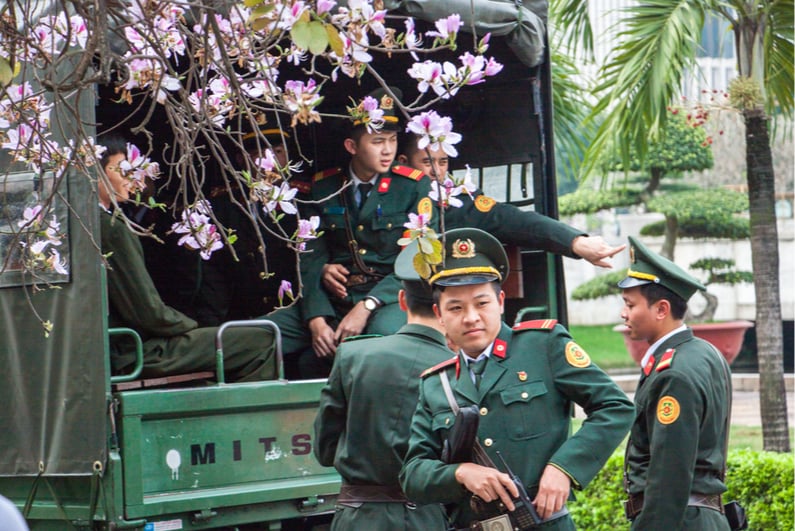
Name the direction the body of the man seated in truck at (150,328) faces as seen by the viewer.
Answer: to the viewer's right

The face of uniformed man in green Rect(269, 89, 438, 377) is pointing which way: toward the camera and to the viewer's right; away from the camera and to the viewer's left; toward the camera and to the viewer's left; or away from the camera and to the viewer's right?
toward the camera and to the viewer's right

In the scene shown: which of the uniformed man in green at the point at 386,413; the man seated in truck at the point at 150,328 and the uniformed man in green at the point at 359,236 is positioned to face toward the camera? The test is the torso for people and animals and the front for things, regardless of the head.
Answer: the uniformed man in green at the point at 359,236

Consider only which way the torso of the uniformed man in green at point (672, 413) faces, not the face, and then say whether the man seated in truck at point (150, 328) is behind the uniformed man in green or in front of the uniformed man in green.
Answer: in front

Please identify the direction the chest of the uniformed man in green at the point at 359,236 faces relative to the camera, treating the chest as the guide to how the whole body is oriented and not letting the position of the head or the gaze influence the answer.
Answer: toward the camera

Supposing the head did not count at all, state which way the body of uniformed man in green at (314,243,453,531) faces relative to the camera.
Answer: away from the camera

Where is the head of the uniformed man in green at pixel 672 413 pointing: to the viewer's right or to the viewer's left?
to the viewer's left

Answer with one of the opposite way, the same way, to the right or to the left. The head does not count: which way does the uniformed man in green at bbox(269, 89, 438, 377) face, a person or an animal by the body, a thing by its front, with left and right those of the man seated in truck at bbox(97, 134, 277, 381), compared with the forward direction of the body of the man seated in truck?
to the right

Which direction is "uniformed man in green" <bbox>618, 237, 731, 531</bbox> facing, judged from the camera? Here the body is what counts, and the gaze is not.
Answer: to the viewer's left

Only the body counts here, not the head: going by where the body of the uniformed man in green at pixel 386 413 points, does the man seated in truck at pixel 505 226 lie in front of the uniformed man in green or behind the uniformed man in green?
in front

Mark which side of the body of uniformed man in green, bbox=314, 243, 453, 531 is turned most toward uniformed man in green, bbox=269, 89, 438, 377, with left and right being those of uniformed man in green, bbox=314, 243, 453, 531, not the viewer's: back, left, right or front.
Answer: front

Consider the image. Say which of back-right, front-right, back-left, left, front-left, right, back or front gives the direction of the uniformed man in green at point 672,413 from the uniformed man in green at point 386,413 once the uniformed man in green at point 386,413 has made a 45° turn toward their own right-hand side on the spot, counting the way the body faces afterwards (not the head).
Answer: front-right

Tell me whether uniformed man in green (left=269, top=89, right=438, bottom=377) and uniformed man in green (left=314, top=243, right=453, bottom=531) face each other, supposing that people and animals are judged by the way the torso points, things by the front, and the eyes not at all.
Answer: yes
